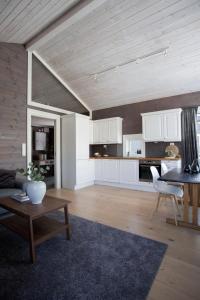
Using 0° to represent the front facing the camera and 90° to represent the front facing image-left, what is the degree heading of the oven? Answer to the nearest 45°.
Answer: approximately 0°

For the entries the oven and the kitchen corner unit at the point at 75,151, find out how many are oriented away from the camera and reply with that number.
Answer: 0

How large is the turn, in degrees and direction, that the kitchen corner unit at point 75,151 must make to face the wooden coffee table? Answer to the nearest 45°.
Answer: approximately 45° to its right

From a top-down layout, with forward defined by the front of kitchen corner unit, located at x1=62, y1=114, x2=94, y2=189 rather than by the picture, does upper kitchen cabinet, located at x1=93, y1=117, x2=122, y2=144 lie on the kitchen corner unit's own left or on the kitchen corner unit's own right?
on the kitchen corner unit's own left

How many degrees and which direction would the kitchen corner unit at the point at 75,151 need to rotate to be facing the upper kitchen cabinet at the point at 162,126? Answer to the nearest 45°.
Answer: approximately 45° to its left

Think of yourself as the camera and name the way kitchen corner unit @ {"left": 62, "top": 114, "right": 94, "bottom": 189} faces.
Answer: facing the viewer and to the right of the viewer

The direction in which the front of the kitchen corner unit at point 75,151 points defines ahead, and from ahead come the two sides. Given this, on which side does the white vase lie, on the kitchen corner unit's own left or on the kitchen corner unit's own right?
on the kitchen corner unit's own right
